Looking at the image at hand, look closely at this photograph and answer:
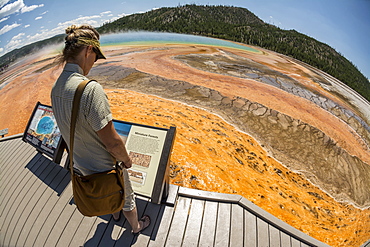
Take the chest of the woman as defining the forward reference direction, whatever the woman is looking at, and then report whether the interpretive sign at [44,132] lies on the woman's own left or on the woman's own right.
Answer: on the woman's own left

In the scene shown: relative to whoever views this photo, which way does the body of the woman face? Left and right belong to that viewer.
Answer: facing away from the viewer and to the right of the viewer
